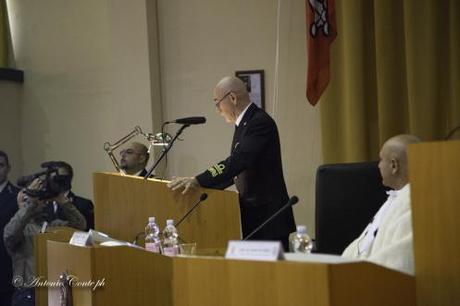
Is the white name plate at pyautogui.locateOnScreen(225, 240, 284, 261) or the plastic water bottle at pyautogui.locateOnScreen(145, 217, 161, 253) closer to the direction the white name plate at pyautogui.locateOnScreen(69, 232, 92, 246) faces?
the white name plate

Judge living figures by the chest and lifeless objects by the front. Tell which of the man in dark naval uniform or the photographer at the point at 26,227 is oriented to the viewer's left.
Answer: the man in dark naval uniform

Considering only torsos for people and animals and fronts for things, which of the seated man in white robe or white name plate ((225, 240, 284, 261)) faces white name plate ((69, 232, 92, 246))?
the seated man in white robe

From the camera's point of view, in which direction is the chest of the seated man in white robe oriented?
to the viewer's left

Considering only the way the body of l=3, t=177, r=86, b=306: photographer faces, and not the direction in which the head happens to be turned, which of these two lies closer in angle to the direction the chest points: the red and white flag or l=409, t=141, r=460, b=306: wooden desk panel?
the wooden desk panel

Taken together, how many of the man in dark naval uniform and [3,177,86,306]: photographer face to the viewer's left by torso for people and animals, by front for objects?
1

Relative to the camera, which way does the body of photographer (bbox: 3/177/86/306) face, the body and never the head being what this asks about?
to the viewer's right

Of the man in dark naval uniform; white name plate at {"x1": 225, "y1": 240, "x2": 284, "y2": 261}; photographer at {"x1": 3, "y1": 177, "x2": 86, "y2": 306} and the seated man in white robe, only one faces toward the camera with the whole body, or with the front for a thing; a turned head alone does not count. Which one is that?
the white name plate

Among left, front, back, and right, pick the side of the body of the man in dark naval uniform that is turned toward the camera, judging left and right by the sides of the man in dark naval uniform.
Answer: left

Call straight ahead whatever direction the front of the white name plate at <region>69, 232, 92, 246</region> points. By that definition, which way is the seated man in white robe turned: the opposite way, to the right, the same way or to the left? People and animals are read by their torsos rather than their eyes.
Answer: to the right

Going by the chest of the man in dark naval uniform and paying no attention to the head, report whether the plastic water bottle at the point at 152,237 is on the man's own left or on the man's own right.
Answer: on the man's own left

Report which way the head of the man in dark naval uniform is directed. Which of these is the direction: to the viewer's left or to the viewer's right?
to the viewer's left
